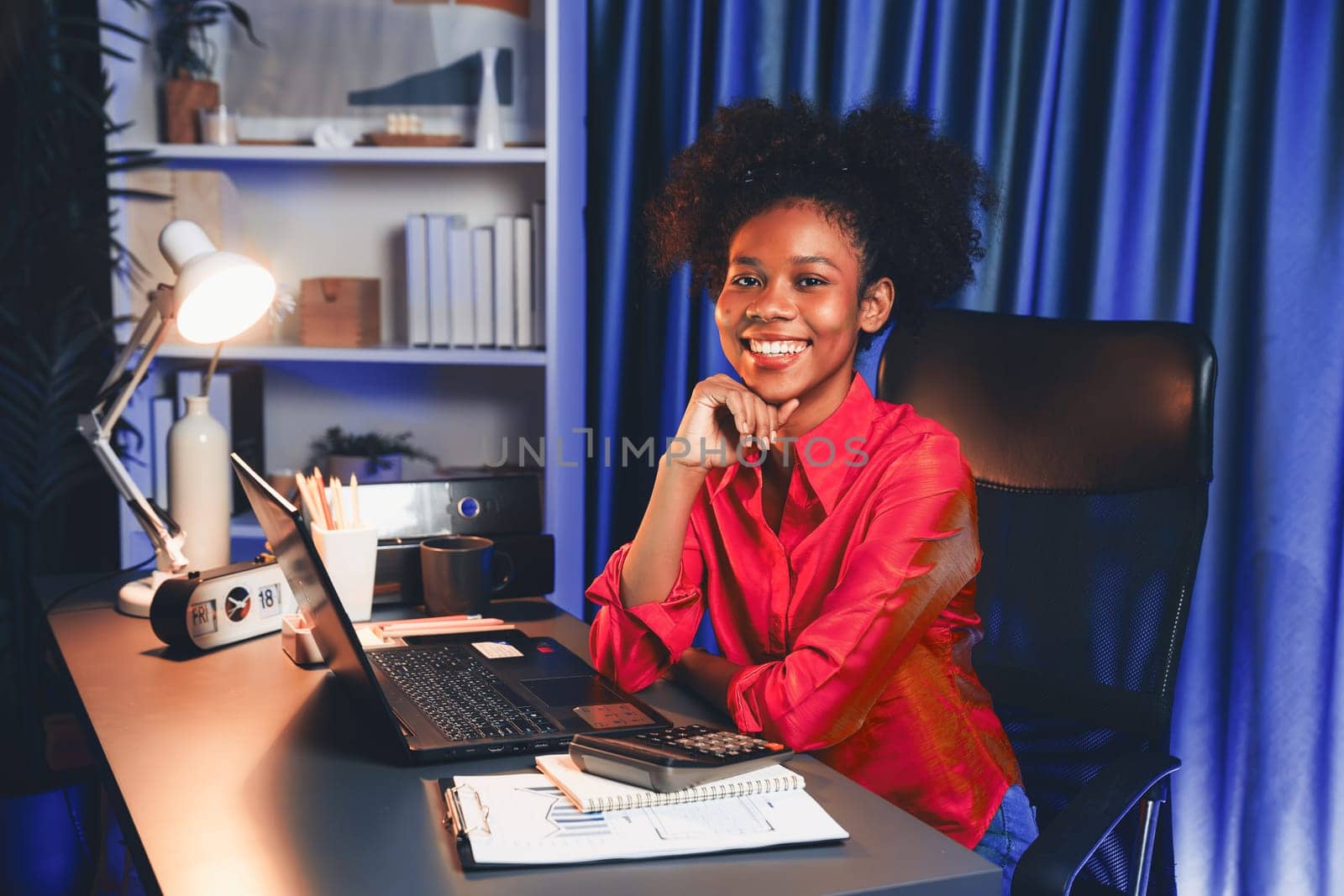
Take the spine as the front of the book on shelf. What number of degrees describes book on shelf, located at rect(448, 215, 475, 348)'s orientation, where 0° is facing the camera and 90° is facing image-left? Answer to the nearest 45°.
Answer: approximately 0°

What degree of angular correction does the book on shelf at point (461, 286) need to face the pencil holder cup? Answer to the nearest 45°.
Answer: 0° — it already faces it

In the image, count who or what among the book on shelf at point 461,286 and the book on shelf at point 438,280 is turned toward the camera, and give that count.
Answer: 2

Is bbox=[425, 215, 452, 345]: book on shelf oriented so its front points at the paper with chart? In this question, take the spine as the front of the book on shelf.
yes

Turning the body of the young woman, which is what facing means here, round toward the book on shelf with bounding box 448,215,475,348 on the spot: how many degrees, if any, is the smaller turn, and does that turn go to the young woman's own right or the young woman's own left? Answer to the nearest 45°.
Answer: approximately 90° to the young woman's own right

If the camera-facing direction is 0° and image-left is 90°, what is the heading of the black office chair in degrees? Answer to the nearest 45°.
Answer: approximately 45°

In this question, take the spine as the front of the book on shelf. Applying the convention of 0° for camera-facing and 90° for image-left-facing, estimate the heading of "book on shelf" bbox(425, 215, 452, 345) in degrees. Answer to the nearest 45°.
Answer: approximately 0°

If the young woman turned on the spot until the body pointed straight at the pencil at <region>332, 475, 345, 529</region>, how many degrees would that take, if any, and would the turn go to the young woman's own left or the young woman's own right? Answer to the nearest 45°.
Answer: approximately 45° to the young woman's own right
